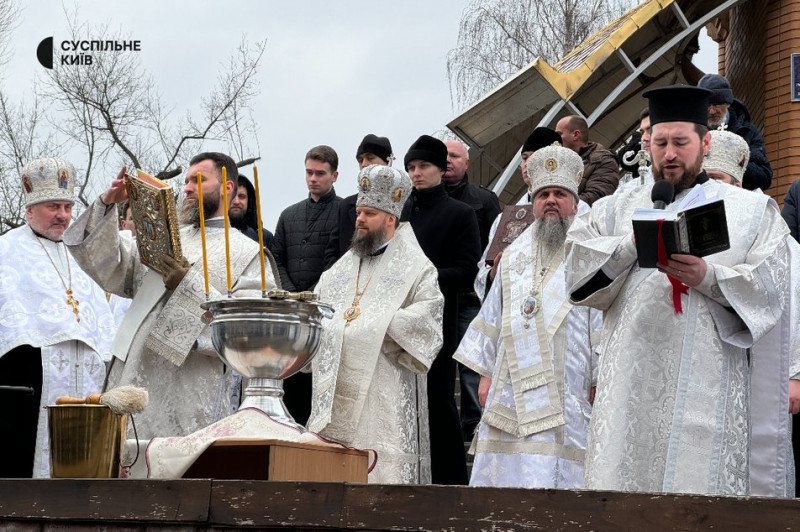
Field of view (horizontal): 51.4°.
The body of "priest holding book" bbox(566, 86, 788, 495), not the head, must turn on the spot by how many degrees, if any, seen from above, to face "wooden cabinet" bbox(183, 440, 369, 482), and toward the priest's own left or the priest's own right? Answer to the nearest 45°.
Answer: approximately 45° to the priest's own right

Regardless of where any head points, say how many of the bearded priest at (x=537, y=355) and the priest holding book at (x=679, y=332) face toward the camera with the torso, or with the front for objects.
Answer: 2

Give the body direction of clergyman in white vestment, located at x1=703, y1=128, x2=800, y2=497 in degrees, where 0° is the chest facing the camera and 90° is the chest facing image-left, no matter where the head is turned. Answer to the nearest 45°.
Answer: approximately 315°

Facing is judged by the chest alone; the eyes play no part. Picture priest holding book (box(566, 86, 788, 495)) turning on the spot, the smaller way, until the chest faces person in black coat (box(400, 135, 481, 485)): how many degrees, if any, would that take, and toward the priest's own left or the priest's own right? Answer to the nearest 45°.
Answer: approximately 135° to the priest's own right

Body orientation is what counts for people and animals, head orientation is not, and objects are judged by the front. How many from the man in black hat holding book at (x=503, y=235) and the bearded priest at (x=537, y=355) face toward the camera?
2
